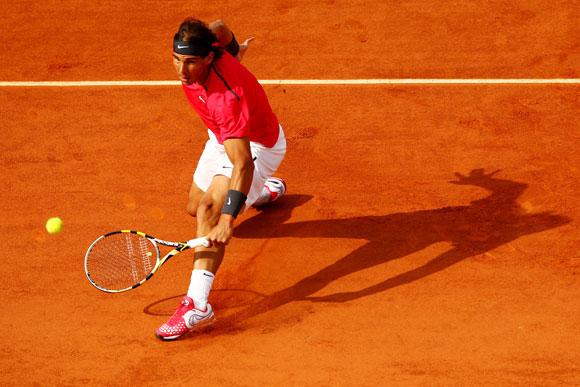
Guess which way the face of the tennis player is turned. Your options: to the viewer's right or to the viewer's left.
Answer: to the viewer's left

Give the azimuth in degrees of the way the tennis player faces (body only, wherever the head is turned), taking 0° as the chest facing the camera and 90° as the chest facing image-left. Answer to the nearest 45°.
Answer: approximately 45°
